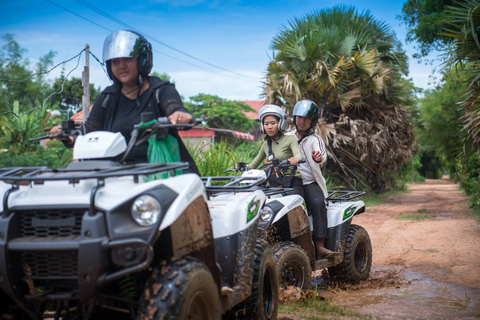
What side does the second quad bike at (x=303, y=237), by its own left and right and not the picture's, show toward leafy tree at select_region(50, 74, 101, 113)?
right

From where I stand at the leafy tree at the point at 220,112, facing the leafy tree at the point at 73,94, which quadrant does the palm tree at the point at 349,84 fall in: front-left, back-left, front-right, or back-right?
back-left

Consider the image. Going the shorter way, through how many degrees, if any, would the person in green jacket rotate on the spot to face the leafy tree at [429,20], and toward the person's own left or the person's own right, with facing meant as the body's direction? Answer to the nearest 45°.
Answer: approximately 180°

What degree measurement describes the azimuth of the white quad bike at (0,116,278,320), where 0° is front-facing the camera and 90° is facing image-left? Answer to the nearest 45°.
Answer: approximately 45°

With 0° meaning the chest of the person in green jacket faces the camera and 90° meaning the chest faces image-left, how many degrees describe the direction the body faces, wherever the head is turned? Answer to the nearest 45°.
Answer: approximately 45°

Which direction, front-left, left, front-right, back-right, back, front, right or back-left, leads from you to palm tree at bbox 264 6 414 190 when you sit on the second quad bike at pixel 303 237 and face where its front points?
back-right

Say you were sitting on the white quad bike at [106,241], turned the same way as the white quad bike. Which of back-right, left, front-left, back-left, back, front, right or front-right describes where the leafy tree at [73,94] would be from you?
back-right

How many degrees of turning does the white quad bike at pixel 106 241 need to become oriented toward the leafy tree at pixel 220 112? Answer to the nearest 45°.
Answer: approximately 135° to its right

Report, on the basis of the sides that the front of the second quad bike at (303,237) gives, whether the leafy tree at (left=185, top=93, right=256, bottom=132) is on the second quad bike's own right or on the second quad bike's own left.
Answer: on the second quad bike's own right

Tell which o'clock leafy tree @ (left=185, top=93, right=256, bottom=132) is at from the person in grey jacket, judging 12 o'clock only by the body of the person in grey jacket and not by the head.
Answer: The leafy tree is roughly at 4 o'clock from the person in grey jacket.

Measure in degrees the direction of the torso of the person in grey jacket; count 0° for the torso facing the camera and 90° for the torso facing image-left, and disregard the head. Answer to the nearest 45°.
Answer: approximately 45°
